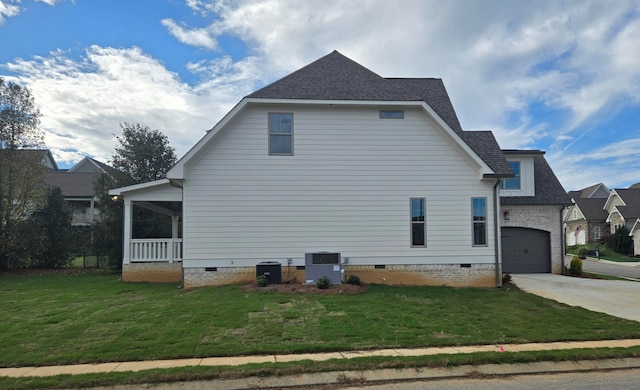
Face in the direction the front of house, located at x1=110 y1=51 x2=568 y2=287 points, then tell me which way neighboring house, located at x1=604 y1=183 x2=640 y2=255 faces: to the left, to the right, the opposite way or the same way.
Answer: the opposite way

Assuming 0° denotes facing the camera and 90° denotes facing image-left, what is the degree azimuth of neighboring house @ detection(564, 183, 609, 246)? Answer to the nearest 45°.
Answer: approximately 45°

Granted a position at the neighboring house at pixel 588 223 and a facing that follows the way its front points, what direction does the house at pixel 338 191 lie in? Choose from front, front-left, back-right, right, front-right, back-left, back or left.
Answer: front-left

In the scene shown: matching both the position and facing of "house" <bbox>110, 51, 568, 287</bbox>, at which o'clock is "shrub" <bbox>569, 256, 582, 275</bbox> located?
The shrub is roughly at 11 o'clock from the house.

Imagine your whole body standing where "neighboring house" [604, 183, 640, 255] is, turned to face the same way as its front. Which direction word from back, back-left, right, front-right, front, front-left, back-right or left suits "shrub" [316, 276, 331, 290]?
front-left

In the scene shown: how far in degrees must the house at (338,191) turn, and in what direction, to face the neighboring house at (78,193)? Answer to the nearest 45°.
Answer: approximately 135° to its left

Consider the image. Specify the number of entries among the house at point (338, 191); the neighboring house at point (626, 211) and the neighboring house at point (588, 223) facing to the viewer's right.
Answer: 1

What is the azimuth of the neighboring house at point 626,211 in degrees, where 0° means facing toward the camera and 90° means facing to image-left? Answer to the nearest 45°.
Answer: approximately 45°

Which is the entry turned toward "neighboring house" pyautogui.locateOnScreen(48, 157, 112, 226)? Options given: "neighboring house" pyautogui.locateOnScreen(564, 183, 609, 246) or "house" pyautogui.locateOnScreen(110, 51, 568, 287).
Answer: "neighboring house" pyautogui.locateOnScreen(564, 183, 609, 246)

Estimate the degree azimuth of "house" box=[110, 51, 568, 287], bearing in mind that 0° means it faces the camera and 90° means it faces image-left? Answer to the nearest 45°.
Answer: approximately 270°
